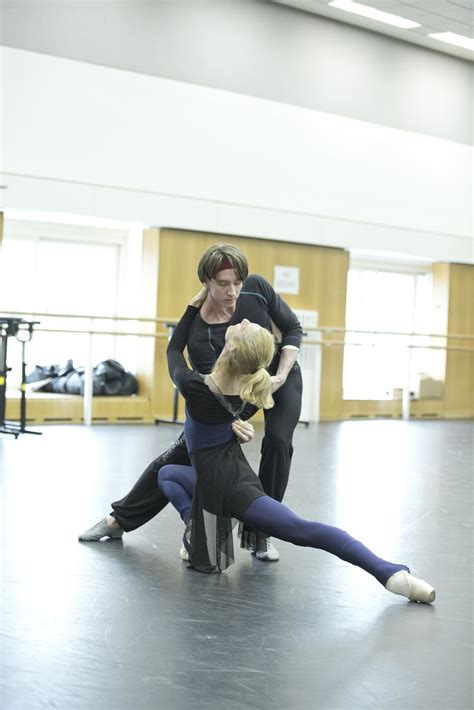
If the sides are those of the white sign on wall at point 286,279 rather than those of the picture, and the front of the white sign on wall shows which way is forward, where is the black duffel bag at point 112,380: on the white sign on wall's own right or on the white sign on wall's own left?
on the white sign on wall's own right

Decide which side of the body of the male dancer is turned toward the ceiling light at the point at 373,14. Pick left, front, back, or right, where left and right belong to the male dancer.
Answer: back

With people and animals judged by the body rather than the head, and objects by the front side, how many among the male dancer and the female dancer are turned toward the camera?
1

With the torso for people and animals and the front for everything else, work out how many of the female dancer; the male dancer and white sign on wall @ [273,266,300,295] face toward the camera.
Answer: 2

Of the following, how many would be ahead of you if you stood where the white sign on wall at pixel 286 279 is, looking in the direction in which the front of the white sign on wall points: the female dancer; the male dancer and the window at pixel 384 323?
2

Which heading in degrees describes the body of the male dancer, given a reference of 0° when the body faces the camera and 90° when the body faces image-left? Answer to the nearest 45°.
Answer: approximately 0°

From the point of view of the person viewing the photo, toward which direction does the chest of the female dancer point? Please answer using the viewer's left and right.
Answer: facing away from the viewer and to the left of the viewer

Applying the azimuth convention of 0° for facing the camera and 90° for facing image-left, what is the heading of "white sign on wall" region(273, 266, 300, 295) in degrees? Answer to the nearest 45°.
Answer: approximately 0°

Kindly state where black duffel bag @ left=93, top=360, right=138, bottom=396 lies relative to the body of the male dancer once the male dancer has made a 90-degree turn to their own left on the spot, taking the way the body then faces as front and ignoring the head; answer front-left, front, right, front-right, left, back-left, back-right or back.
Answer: left

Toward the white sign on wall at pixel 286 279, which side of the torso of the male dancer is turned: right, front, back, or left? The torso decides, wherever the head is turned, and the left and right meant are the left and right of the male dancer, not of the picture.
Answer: back

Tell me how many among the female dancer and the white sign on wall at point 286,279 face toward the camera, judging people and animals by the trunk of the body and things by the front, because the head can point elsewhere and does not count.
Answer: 1
